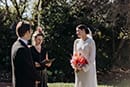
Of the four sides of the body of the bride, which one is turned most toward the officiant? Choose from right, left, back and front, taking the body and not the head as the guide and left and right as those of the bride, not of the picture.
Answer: front

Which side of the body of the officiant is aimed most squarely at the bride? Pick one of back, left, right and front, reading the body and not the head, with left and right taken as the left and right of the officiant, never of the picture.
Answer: left

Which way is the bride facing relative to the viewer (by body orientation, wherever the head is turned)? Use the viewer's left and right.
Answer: facing the viewer and to the left of the viewer

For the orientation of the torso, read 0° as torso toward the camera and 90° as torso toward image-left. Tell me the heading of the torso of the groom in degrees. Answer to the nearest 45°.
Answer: approximately 270°

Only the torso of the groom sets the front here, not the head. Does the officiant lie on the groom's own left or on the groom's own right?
on the groom's own left

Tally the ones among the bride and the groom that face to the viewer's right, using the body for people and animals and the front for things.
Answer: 1

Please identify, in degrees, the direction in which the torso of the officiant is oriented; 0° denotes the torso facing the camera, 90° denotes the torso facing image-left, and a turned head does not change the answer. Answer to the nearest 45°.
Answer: approximately 315°

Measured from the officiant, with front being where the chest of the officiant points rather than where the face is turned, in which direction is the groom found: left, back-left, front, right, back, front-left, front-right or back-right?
front-right

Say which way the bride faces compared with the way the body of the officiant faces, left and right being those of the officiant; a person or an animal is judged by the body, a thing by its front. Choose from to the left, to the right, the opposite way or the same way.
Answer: to the right
